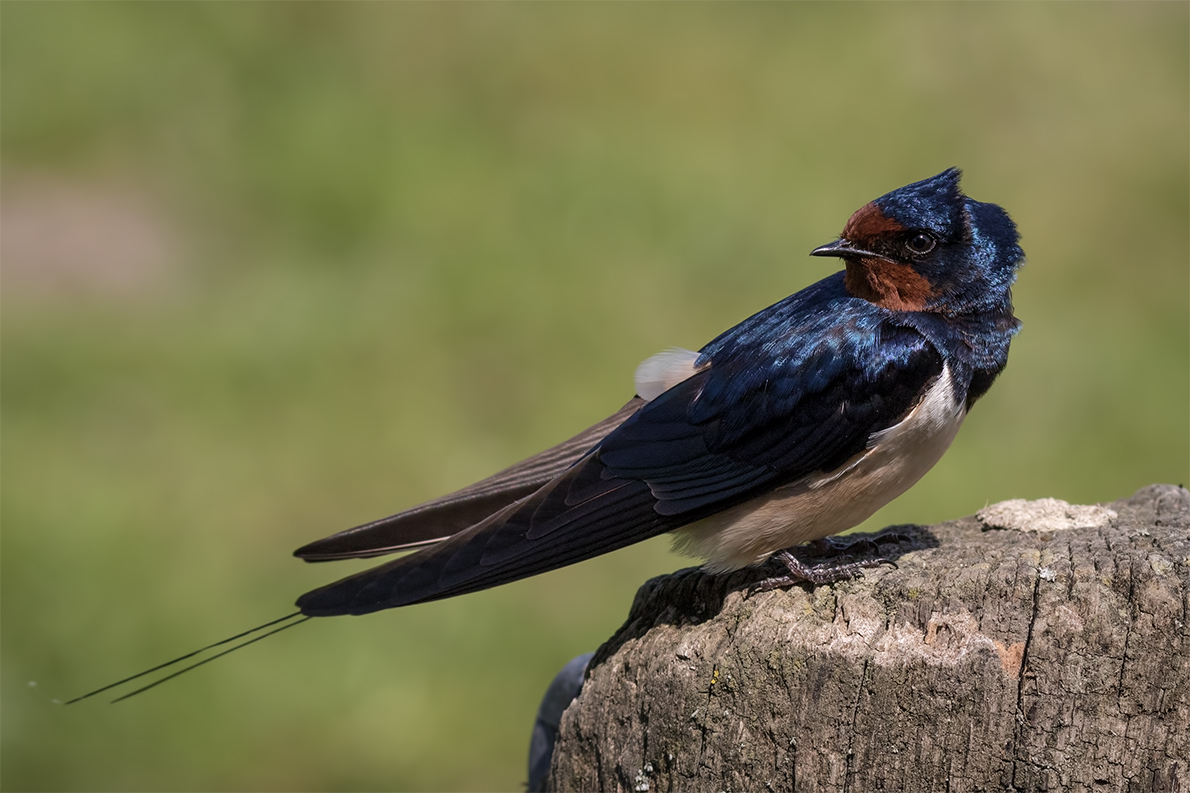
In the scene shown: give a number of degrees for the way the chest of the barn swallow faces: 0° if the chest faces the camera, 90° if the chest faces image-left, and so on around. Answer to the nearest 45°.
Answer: approximately 270°
